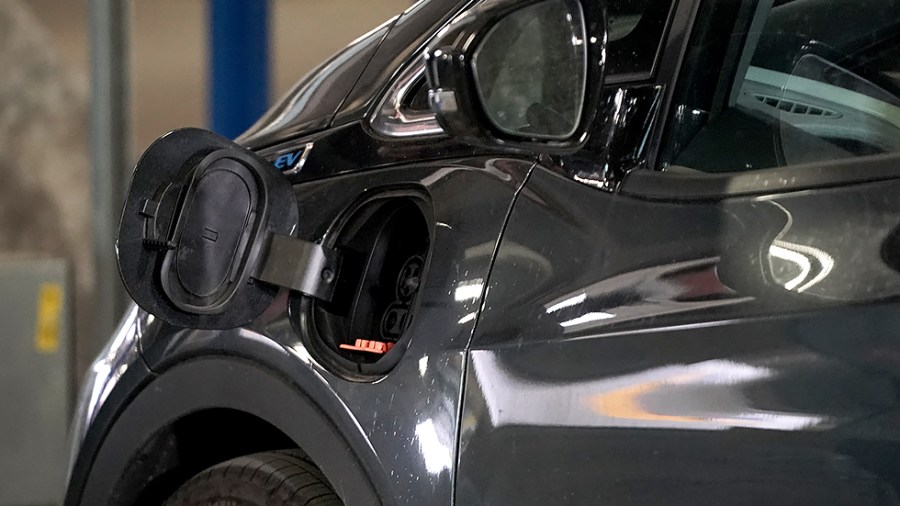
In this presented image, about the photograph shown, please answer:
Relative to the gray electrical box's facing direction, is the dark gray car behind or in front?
in front

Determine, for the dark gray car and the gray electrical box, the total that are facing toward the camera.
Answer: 1

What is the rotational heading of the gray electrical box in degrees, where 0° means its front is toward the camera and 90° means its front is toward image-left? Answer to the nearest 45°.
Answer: approximately 0°

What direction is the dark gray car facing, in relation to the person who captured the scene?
facing away from the viewer and to the left of the viewer

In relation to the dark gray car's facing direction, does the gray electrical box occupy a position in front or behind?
in front

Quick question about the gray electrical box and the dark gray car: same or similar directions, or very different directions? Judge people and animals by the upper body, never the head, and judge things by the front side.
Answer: very different directions
